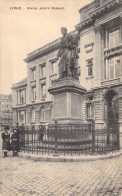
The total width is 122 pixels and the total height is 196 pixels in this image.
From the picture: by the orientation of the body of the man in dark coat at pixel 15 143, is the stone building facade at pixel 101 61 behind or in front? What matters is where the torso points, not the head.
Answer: behind

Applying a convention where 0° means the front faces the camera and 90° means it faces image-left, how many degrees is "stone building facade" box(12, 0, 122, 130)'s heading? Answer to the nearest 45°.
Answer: approximately 45°

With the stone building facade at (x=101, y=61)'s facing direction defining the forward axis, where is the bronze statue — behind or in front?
in front

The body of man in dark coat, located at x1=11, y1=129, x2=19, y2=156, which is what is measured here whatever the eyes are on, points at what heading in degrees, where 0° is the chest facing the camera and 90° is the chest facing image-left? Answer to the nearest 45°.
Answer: approximately 0°

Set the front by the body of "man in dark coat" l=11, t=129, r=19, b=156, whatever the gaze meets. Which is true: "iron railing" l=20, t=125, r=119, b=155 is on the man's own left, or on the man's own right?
on the man's own left
